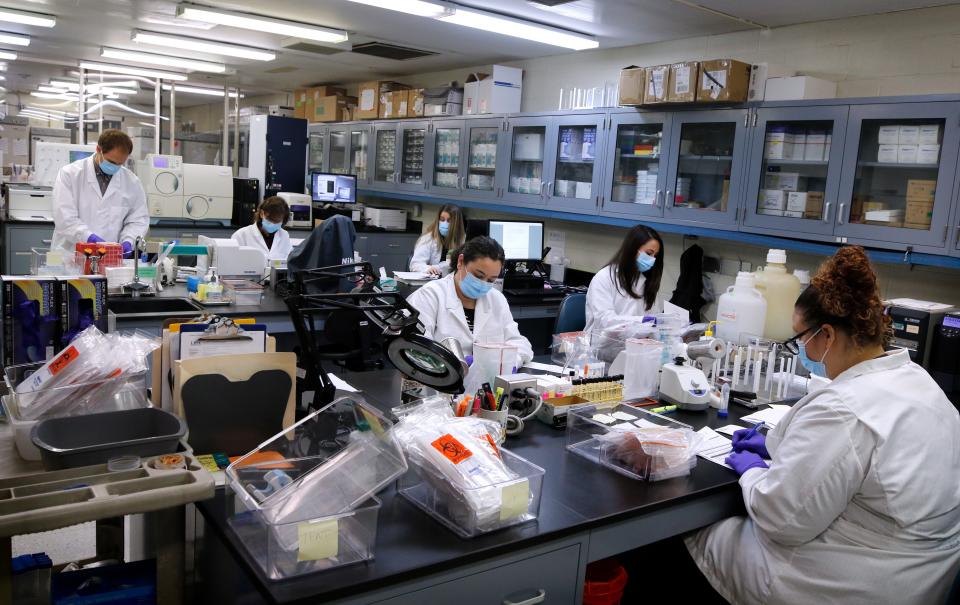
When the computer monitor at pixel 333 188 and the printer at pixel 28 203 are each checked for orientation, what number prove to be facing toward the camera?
2

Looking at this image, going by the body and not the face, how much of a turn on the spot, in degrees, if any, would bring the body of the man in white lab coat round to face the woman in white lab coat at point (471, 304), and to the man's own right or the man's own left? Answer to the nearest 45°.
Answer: approximately 45° to the man's own left

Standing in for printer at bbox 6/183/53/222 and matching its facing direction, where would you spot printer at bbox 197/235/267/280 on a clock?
printer at bbox 197/235/267/280 is roughly at 11 o'clock from printer at bbox 6/183/53/222.

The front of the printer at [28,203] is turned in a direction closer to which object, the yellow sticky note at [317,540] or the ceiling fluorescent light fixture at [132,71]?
the yellow sticky note

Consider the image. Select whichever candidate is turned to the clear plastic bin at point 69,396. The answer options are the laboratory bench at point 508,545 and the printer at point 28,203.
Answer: the printer

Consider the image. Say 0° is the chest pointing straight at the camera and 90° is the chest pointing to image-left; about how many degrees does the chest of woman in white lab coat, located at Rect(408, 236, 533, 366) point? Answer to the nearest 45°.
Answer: approximately 0°

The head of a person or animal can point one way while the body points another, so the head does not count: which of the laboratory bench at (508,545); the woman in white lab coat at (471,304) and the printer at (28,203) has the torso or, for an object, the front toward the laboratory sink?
the printer

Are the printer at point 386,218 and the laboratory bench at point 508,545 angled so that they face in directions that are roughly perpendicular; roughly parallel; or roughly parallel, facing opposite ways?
roughly perpendicular

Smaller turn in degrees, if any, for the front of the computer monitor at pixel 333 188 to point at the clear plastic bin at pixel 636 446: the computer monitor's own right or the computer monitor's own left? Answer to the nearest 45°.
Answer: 0° — it already faces it

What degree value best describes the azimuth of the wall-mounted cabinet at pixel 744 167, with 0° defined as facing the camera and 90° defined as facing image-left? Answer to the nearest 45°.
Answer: approximately 45°
